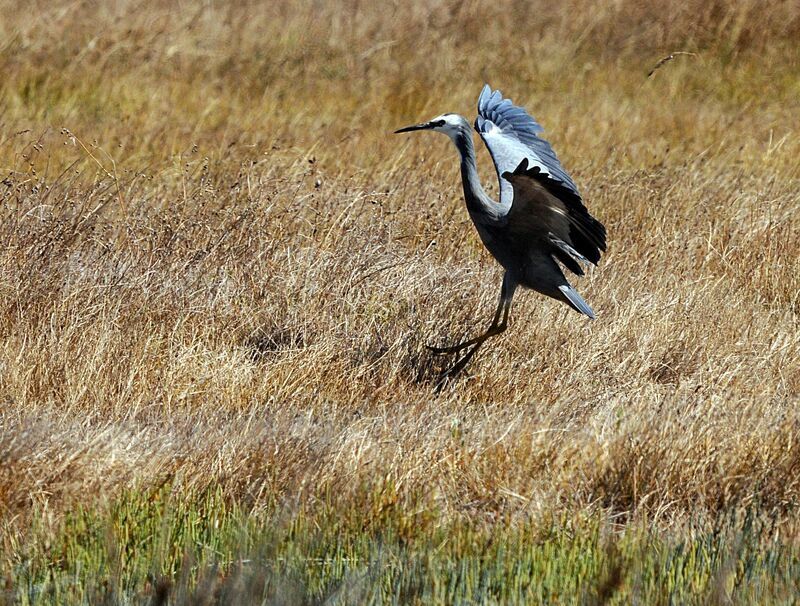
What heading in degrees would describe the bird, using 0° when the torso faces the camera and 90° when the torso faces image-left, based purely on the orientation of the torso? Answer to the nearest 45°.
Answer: approximately 90°
